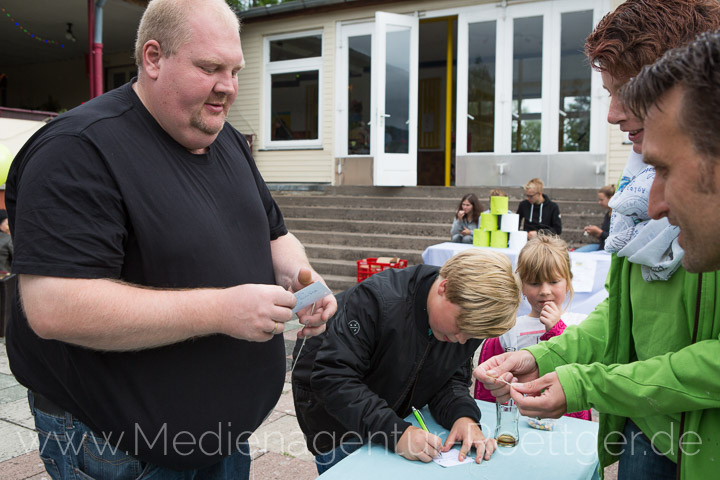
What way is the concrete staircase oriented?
toward the camera

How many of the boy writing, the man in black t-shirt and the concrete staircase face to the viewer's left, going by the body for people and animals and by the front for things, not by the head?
0

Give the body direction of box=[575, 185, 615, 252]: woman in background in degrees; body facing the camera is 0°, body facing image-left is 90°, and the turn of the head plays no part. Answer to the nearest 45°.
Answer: approximately 90°

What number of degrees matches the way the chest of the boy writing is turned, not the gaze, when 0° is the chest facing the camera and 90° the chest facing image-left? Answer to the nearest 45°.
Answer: approximately 315°

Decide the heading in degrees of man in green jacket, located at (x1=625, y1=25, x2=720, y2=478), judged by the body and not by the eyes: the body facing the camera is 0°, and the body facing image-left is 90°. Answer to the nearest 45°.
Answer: approximately 90°

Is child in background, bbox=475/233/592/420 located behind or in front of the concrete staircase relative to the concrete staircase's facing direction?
in front

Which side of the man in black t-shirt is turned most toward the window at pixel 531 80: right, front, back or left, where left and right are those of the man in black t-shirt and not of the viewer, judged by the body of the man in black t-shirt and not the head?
left

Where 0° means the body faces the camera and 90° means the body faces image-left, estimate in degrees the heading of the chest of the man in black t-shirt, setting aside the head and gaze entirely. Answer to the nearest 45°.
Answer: approximately 315°

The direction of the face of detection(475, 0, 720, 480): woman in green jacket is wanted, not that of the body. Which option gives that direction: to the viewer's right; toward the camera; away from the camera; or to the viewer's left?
to the viewer's left

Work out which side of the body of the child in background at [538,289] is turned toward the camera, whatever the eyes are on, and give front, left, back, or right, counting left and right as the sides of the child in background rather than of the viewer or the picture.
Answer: front

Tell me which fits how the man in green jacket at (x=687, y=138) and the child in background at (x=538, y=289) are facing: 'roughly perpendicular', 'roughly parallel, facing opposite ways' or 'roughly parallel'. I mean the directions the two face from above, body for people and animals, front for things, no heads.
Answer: roughly perpendicular
